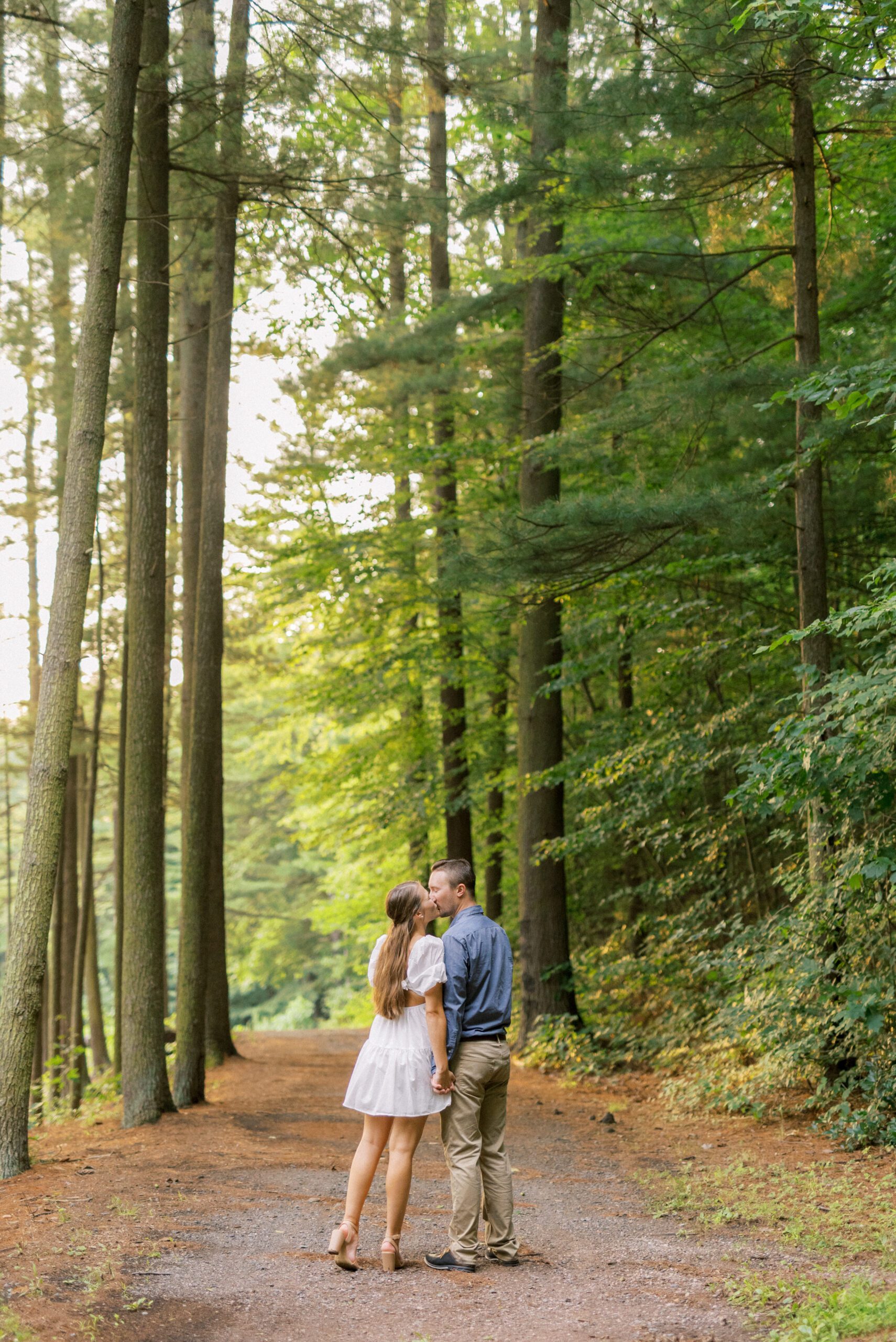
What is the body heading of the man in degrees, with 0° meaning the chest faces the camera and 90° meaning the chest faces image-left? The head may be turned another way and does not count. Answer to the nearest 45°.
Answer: approximately 135°

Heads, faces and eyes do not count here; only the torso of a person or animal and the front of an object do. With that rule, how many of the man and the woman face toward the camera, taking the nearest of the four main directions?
0

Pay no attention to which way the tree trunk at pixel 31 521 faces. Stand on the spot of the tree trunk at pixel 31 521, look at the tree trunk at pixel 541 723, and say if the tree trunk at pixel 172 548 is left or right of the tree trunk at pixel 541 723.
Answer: left

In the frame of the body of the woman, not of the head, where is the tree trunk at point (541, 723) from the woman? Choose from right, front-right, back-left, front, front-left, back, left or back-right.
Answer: front-left

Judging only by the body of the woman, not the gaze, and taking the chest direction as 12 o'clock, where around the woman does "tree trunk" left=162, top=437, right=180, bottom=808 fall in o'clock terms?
The tree trunk is roughly at 10 o'clock from the woman.

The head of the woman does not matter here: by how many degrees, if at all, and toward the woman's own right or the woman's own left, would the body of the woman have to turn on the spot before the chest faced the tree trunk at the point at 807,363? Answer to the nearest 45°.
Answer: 0° — they already face it

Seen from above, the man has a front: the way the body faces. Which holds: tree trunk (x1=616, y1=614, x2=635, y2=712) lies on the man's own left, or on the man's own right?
on the man's own right

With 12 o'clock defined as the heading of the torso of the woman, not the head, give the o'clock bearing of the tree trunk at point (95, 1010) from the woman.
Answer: The tree trunk is roughly at 10 o'clock from the woman.

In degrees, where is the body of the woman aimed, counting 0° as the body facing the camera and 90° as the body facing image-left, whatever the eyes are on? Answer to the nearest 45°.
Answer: approximately 225°

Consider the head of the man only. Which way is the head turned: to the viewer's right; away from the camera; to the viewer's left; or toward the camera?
to the viewer's left

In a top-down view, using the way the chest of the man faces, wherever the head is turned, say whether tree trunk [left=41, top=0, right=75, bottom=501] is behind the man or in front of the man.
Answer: in front

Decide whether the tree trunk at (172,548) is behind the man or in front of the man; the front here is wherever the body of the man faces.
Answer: in front
